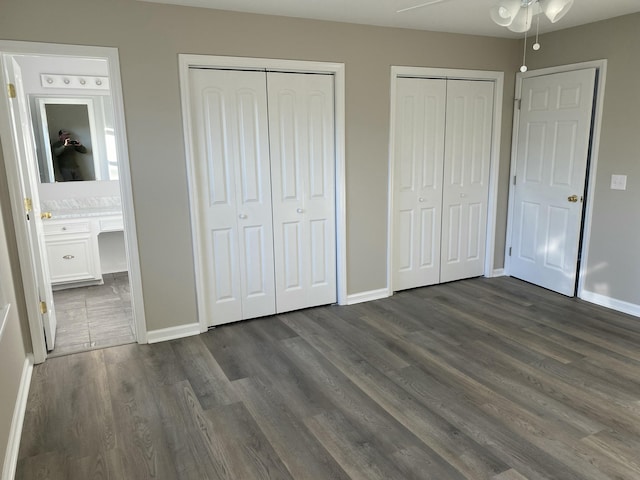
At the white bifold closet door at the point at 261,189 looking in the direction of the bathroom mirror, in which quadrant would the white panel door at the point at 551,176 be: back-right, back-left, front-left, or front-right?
back-right

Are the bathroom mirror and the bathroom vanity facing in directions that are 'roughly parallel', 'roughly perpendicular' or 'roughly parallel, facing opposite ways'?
roughly parallel

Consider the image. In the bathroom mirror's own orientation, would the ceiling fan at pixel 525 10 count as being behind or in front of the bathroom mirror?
in front

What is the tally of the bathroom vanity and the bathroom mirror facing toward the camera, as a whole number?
2

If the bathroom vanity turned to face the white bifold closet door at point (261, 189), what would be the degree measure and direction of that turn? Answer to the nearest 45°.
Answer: approximately 45° to its left

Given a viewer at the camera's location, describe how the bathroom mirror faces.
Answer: facing the viewer

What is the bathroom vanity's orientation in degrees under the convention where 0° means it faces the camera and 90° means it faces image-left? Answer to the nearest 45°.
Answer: approximately 0°

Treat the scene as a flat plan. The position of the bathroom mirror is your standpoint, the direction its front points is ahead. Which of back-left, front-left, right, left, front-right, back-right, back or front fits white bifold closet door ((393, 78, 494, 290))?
front-left

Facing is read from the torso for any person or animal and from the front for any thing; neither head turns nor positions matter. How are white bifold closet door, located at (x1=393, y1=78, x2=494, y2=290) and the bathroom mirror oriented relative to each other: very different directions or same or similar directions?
same or similar directions

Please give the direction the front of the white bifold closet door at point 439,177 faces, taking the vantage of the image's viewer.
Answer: facing the viewer and to the right of the viewer

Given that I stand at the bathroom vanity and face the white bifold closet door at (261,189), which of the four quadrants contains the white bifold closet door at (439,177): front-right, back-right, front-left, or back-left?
front-left
